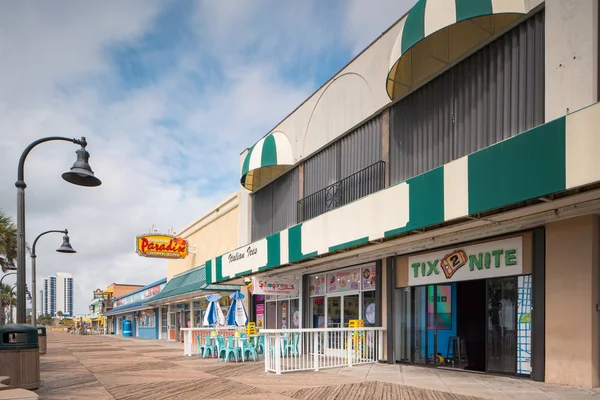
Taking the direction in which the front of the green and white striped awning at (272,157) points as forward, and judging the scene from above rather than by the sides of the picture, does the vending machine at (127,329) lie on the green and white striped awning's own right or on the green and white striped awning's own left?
on the green and white striped awning's own right

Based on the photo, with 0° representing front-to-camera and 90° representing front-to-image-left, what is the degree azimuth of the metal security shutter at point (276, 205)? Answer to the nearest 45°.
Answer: approximately 45°

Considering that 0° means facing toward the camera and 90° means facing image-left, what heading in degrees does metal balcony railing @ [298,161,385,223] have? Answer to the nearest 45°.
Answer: approximately 45°

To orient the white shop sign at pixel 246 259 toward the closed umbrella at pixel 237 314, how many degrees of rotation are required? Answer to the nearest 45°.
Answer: approximately 45° to its left

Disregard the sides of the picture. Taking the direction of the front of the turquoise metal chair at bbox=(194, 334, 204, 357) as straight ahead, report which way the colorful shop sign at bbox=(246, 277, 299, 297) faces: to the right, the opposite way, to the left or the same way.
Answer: to the right

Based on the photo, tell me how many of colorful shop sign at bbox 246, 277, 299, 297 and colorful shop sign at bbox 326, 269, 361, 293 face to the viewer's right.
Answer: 0
